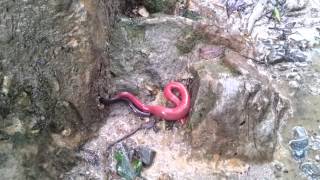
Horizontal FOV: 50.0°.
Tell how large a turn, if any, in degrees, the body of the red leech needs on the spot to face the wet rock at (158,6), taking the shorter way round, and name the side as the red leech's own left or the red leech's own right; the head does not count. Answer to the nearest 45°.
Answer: approximately 90° to the red leech's own right

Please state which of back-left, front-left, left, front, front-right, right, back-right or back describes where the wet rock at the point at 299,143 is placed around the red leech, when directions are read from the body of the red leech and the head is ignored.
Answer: back

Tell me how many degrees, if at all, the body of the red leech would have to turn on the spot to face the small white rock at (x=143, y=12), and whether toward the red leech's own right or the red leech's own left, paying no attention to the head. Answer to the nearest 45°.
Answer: approximately 45° to the red leech's own right

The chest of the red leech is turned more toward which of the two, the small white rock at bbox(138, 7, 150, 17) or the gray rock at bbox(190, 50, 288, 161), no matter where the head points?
the small white rock

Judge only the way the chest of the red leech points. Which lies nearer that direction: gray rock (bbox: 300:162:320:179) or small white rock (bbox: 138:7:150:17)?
the small white rock

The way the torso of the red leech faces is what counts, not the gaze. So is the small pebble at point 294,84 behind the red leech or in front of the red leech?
behind

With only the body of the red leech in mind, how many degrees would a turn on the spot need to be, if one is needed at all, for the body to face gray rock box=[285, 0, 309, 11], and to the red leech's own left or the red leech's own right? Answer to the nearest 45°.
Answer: approximately 135° to the red leech's own right

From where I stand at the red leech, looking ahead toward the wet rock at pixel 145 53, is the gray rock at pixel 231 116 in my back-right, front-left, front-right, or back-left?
back-right

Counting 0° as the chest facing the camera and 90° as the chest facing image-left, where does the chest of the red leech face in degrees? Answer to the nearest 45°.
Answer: approximately 90°
